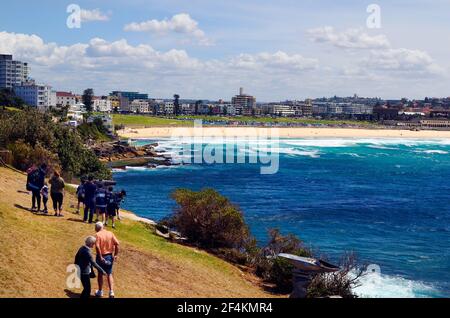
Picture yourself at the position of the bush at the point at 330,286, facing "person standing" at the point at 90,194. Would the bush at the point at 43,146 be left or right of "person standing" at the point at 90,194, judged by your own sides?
right

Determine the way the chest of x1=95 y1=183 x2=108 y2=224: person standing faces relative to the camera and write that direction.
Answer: away from the camera

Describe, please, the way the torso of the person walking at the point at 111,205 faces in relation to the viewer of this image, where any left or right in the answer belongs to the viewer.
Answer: facing away from the viewer

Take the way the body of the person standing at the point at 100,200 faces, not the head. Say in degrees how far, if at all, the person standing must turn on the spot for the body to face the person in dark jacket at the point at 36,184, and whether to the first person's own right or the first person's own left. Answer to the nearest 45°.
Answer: approximately 90° to the first person's own left
